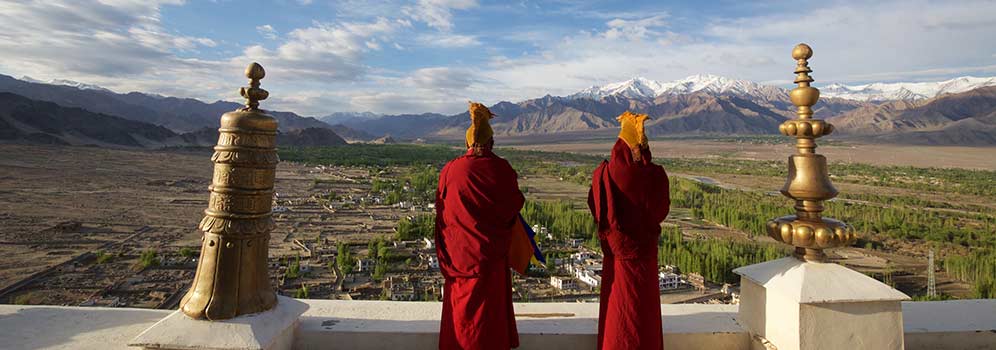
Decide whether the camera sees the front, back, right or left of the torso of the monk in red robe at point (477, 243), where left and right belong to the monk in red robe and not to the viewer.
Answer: back

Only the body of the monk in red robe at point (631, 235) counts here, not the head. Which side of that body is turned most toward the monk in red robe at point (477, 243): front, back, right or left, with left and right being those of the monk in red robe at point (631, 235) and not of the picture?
left

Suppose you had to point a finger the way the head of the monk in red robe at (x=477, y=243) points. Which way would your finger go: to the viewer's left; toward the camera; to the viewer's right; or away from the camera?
away from the camera

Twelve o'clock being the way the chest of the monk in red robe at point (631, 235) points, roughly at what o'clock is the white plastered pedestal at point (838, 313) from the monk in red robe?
The white plastered pedestal is roughly at 3 o'clock from the monk in red robe.

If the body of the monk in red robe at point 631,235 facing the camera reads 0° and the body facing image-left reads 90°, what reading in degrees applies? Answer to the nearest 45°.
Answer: approximately 180°

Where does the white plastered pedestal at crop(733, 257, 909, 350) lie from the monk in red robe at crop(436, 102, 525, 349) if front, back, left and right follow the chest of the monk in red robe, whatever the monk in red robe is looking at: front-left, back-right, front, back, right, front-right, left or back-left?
right

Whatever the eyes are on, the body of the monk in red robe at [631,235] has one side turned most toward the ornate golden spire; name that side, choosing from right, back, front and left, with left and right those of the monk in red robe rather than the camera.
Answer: right

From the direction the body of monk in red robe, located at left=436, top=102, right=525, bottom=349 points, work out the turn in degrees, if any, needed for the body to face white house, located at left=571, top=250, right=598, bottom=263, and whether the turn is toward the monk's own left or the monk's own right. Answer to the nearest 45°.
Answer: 0° — they already face it

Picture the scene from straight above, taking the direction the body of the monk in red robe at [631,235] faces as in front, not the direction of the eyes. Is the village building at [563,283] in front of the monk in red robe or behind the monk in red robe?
in front

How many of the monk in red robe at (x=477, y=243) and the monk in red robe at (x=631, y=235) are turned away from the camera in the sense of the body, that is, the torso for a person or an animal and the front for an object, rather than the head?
2

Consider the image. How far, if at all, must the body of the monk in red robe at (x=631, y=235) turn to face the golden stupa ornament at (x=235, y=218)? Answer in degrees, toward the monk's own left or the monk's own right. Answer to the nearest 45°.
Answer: approximately 90° to the monk's own left

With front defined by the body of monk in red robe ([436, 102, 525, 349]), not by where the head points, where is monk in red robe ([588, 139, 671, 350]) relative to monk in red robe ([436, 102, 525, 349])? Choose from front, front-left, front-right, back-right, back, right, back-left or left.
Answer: right

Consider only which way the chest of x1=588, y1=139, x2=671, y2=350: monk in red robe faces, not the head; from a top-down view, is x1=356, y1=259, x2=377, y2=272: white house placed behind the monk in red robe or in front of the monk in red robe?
in front
